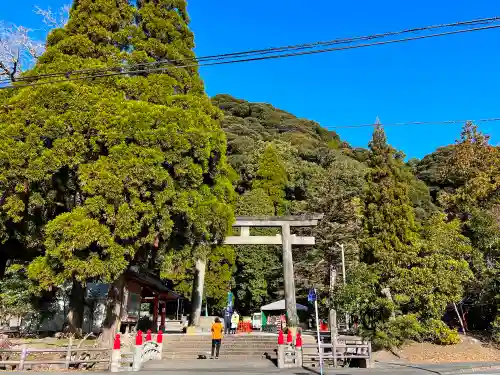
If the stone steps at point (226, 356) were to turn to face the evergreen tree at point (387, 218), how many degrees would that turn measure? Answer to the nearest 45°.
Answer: approximately 90° to its left

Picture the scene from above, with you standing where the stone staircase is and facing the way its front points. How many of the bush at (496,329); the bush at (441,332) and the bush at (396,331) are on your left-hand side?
3

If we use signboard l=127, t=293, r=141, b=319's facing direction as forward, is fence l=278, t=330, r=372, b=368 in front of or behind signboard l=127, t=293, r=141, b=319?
in front

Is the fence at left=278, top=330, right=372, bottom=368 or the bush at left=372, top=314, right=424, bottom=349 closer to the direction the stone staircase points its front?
the fence

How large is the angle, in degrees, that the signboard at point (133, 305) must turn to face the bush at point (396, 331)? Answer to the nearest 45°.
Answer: approximately 45° to its left

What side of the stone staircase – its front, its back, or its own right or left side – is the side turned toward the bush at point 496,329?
left

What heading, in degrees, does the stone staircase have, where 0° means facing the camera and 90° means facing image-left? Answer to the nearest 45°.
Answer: approximately 0°

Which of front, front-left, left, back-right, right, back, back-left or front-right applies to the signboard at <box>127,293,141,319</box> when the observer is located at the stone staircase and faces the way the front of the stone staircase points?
back-right

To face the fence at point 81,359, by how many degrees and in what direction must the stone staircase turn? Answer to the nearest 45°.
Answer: approximately 45° to its right

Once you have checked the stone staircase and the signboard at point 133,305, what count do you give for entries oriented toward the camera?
2

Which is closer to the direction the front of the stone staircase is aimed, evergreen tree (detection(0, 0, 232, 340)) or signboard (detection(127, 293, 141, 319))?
the evergreen tree

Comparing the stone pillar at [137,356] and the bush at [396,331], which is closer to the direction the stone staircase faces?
the stone pillar
